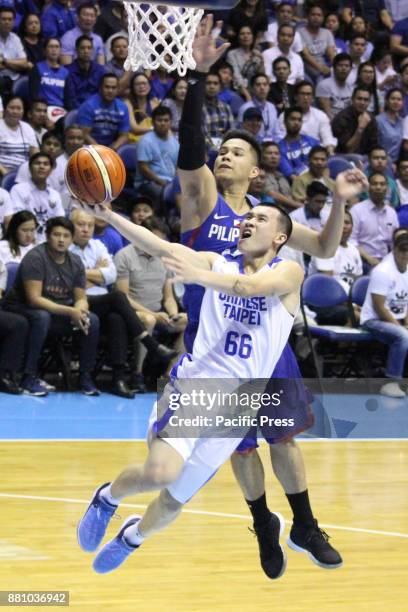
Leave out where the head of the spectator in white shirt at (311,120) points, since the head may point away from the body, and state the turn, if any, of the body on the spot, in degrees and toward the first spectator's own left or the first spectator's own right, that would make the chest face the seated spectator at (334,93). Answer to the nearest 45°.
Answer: approximately 180°

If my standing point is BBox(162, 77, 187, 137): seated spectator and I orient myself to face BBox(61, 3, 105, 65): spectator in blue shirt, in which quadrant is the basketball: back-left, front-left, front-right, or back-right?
back-left

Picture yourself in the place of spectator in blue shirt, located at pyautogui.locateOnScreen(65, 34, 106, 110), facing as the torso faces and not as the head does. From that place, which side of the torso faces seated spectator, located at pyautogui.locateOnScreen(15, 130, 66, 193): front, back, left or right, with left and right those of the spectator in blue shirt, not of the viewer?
front

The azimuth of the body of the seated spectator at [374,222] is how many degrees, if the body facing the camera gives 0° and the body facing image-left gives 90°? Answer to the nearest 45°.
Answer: approximately 0°

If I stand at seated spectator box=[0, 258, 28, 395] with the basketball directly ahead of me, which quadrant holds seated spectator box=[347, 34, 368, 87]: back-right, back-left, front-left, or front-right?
back-left
